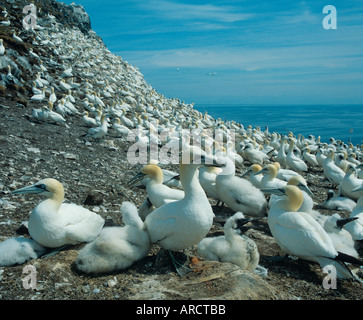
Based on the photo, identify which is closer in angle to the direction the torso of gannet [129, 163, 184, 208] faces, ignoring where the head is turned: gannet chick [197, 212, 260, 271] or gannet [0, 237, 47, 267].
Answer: the gannet

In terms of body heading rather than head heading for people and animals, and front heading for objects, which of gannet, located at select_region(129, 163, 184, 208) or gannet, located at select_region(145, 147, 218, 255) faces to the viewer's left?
gannet, located at select_region(129, 163, 184, 208)

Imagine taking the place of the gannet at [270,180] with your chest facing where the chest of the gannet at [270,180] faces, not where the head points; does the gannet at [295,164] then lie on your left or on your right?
on your right

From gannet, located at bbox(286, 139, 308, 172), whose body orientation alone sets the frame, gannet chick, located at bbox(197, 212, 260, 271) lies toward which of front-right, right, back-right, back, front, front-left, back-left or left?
left

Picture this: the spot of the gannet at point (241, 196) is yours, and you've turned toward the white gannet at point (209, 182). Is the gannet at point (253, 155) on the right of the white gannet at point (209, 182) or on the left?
right

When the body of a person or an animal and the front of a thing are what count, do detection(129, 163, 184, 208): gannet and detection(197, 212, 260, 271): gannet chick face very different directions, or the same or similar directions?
very different directions

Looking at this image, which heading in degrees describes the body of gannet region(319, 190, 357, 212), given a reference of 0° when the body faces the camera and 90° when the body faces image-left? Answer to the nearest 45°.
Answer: approximately 90°

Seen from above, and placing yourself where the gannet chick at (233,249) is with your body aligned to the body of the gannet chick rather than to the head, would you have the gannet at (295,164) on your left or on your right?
on your left

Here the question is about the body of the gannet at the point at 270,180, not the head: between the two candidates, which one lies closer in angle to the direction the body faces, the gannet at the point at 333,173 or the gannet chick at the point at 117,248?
the gannet chick

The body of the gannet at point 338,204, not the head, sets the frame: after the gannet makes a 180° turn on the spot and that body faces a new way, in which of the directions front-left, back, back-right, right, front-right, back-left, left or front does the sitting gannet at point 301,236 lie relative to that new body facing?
right

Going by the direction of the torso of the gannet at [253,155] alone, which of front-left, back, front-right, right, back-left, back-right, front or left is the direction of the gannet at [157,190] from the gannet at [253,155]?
left

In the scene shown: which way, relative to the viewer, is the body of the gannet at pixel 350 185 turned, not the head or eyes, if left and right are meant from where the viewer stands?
facing the viewer and to the left of the viewer

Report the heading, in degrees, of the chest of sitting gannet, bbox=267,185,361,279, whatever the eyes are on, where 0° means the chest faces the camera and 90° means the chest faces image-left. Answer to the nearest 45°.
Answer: approximately 90°

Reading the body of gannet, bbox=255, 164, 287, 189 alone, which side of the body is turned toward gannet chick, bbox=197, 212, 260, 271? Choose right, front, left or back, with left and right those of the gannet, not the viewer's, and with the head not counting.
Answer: left

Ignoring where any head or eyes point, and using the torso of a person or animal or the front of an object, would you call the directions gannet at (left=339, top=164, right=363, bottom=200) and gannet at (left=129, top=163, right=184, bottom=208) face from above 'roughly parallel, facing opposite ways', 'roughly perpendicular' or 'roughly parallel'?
roughly parallel

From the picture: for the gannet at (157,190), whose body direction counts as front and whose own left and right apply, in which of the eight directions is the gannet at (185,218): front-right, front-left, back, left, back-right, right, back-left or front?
left

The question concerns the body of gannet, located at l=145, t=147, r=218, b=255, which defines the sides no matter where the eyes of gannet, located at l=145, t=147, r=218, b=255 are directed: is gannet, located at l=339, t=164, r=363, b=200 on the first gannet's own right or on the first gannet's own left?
on the first gannet's own left
